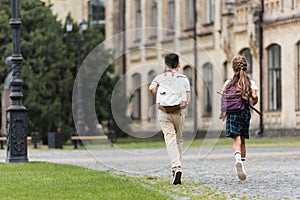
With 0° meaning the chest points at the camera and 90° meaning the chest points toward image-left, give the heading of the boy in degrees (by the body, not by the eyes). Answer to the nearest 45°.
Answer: approximately 180°

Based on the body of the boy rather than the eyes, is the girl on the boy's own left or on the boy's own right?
on the boy's own right

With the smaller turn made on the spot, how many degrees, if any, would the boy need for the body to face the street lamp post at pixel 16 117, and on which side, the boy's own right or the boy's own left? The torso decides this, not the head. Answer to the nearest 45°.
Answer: approximately 45° to the boy's own left

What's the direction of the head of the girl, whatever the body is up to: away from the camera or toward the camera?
away from the camera

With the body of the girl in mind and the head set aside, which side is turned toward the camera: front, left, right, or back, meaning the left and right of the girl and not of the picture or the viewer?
back
